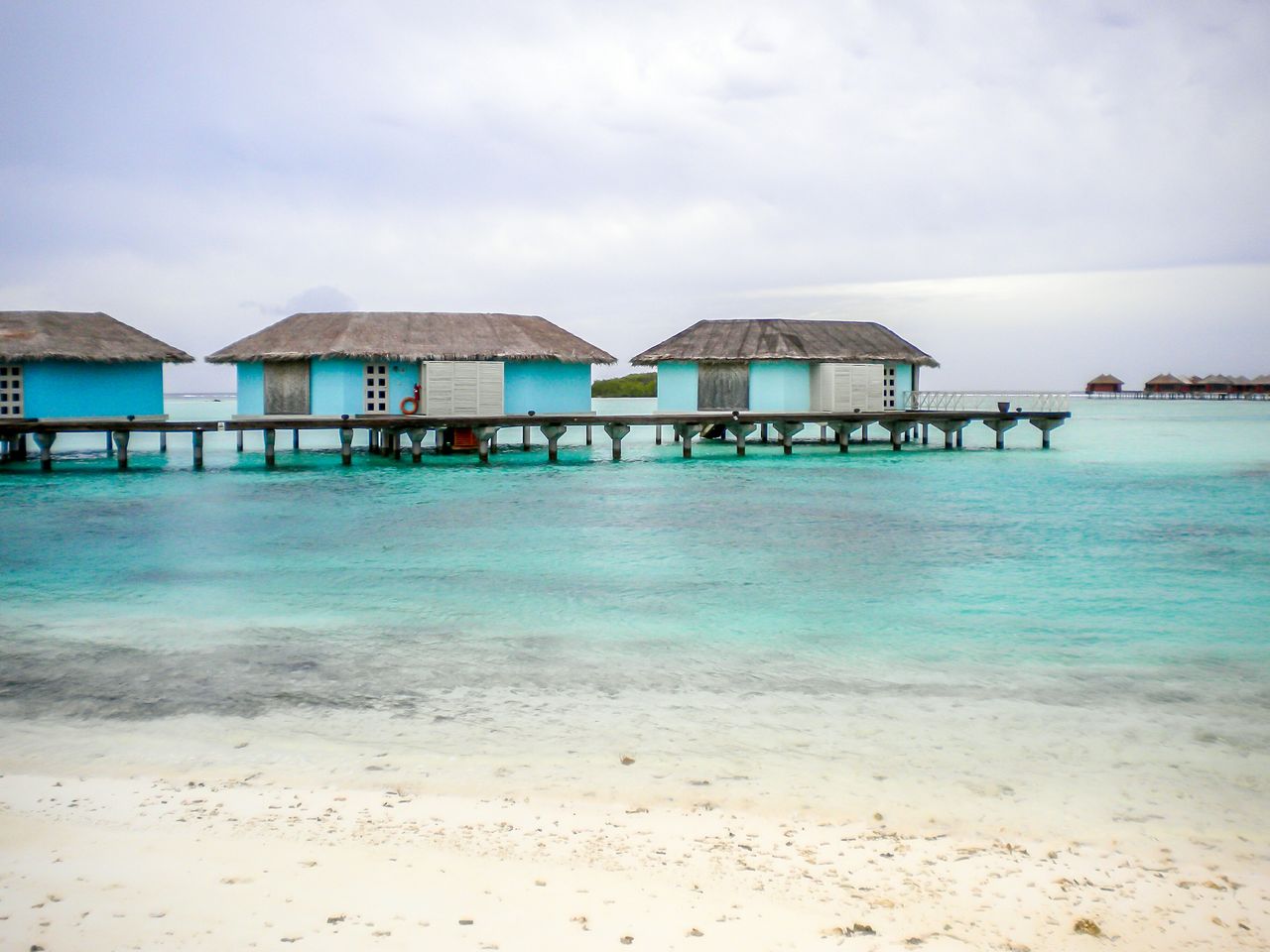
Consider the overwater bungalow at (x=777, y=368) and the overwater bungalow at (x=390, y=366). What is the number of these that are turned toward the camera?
2

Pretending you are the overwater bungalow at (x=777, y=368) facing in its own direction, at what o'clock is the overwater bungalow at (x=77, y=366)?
the overwater bungalow at (x=77, y=366) is roughly at 2 o'clock from the overwater bungalow at (x=777, y=368).

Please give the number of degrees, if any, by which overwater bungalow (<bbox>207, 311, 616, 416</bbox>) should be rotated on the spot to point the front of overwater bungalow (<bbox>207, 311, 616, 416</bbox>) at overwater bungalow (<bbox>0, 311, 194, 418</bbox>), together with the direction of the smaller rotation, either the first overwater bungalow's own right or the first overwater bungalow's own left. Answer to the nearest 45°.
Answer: approximately 90° to the first overwater bungalow's own right

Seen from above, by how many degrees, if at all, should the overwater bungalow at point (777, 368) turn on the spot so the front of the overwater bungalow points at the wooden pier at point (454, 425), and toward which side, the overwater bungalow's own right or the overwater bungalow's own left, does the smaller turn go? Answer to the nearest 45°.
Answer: approximately 45° to the overwater bungalow's own right

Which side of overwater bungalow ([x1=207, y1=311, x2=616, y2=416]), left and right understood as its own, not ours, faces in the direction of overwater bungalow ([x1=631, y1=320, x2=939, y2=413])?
left

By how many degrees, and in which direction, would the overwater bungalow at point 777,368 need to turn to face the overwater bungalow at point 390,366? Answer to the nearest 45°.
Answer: approximately 45° to its right

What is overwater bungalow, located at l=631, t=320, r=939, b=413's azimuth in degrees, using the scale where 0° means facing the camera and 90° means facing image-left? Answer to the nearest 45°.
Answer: approximately 0°
